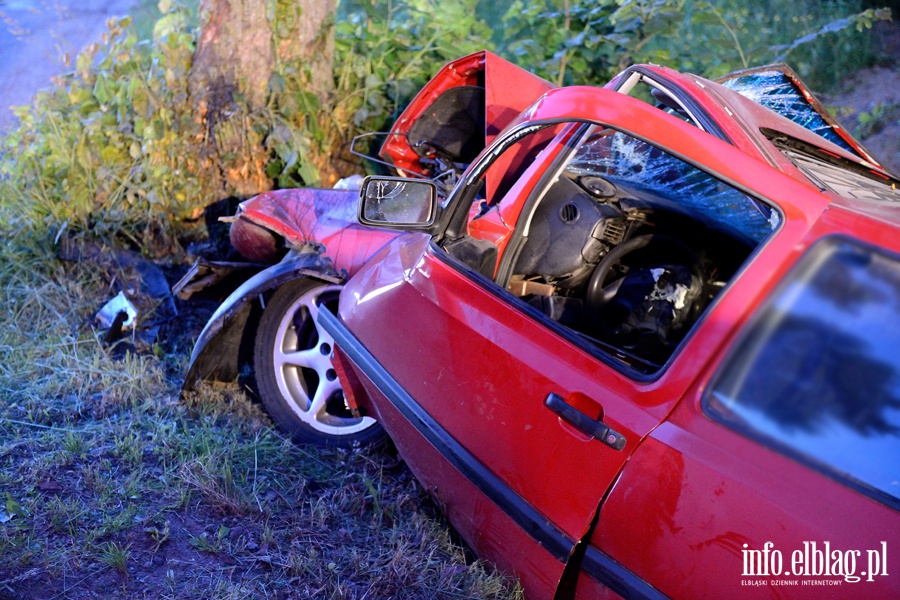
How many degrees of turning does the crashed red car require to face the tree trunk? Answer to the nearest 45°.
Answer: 0° — it already faces it

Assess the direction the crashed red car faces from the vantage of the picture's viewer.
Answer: facing away from the viewer and to the left of the viewer
